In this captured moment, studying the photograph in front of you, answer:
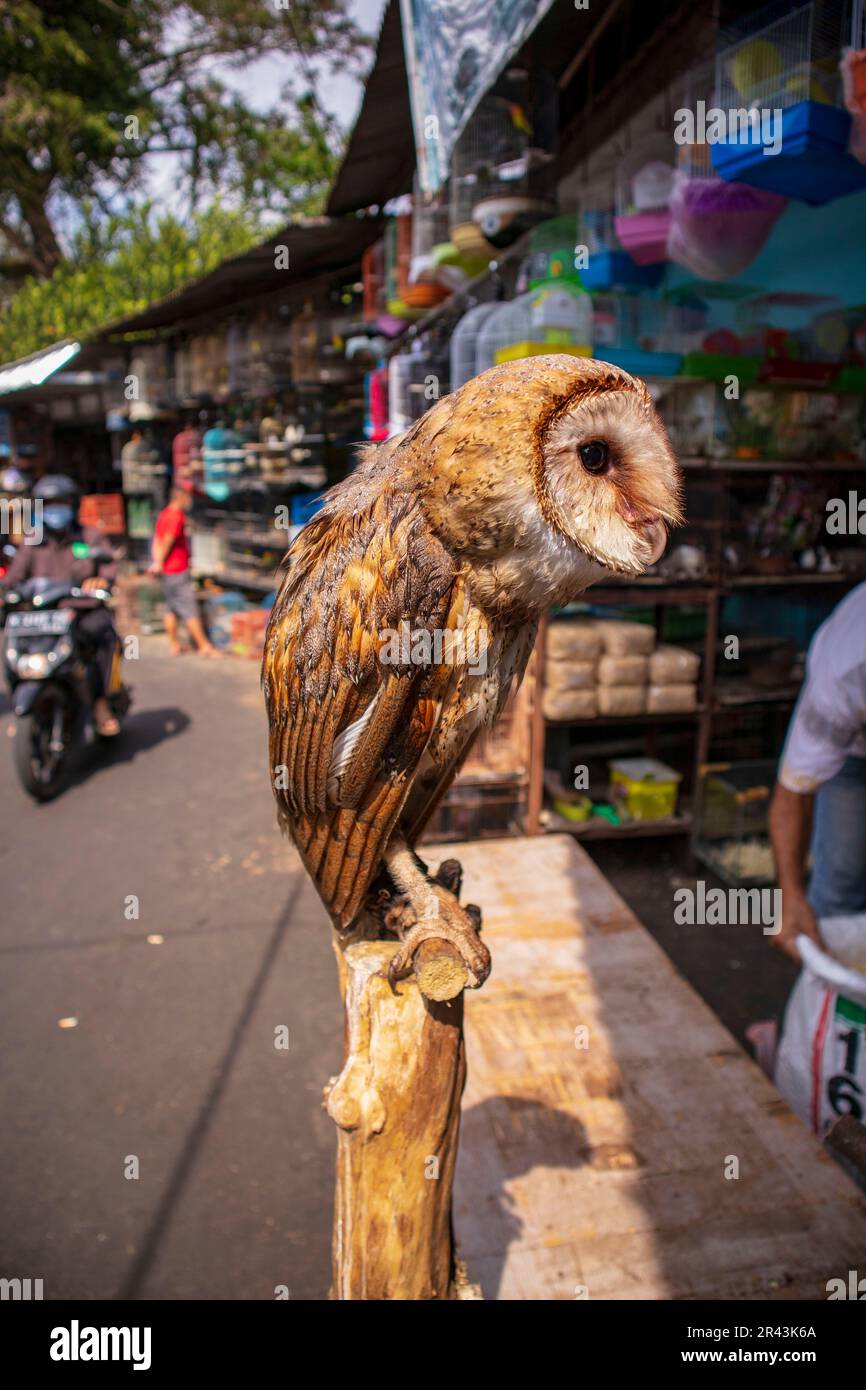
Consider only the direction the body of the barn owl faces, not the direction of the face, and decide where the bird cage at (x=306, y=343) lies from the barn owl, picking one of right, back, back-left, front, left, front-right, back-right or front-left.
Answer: left

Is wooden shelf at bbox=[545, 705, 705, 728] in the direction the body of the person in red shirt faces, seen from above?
no

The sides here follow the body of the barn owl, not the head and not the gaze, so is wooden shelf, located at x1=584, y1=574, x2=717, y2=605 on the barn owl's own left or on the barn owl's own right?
on the barn owl's own left

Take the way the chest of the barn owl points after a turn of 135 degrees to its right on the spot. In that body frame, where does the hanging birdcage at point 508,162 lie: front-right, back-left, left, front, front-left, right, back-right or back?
back-right

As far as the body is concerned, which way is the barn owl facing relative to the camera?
to the viewer's right

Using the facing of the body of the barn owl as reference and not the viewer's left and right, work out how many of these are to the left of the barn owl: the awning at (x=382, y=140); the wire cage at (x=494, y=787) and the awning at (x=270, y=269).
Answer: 3

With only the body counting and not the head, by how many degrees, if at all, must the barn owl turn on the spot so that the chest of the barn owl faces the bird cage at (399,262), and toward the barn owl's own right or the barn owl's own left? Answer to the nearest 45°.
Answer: approximately 90° to the barn owl's own left

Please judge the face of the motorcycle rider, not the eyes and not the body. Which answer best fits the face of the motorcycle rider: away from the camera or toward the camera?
toward the camera

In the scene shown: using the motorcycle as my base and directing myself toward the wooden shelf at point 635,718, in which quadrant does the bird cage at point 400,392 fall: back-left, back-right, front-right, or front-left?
front-left

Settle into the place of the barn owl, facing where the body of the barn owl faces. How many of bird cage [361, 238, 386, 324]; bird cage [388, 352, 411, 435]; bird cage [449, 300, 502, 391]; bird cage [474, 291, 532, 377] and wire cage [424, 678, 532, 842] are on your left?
5
